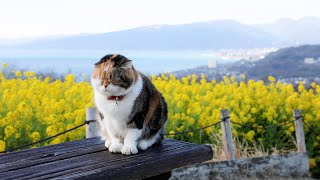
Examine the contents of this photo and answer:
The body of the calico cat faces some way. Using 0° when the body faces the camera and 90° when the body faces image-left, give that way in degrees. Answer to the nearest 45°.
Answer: approximately 45°

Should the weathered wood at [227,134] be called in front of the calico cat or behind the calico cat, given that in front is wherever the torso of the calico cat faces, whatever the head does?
behind
